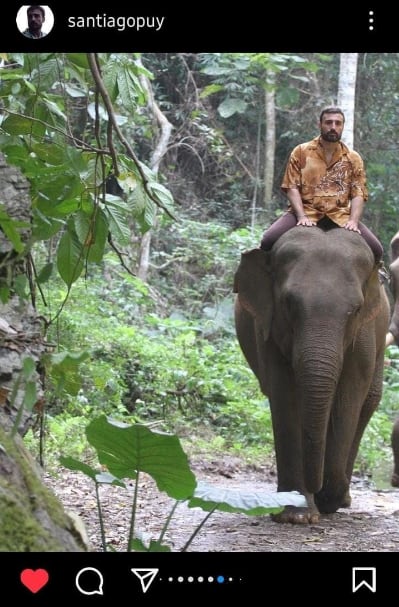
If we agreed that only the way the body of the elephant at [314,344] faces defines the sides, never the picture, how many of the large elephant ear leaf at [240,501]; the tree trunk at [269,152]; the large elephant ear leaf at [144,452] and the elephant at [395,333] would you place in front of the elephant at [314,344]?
2

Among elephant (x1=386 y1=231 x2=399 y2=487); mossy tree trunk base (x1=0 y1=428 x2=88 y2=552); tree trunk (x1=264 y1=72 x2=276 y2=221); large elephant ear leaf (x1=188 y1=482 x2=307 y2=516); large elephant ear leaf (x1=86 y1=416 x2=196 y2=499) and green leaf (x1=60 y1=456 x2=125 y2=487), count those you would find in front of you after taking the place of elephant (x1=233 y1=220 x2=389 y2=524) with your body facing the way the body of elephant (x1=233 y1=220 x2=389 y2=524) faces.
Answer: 4

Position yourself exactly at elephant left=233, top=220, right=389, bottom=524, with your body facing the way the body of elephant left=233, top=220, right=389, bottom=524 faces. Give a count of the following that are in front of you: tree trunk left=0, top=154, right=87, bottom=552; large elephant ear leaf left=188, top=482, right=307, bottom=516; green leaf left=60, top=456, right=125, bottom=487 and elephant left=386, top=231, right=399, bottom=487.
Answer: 3

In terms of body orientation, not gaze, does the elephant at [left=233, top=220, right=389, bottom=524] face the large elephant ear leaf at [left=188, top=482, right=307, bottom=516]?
yes

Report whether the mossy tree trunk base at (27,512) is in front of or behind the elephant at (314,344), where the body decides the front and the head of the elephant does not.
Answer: in front

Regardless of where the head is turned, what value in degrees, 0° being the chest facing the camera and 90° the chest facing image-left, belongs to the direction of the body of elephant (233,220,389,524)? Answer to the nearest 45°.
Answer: approximately 0°

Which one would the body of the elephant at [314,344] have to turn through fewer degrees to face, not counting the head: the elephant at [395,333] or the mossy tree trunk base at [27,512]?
the mossy tree trunk base

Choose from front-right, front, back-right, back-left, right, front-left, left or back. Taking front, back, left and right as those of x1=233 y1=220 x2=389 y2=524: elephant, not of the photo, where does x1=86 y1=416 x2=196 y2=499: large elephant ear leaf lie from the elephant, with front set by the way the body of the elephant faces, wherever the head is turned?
front

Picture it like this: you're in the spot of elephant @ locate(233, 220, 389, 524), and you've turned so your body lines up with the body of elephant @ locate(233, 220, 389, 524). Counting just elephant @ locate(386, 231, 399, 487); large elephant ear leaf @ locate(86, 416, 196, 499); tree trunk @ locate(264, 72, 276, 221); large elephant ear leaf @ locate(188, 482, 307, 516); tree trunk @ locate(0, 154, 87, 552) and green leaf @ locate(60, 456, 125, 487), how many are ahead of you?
4

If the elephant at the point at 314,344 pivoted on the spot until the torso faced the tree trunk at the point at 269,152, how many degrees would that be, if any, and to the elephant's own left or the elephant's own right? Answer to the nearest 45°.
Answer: approximately 180°

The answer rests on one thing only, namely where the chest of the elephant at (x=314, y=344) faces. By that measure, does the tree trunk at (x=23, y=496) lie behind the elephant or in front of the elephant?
in front

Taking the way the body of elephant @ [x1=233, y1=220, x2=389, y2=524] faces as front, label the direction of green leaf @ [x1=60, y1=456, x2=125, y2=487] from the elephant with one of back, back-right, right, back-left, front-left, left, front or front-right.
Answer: front

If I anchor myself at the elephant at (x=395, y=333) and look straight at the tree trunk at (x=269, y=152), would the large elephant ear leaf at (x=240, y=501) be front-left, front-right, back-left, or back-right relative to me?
back-left

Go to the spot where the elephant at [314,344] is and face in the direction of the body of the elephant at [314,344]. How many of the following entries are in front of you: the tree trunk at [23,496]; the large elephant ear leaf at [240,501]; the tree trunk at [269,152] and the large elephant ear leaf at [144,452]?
3

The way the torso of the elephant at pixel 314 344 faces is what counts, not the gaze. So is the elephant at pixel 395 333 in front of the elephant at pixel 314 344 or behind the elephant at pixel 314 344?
behind
